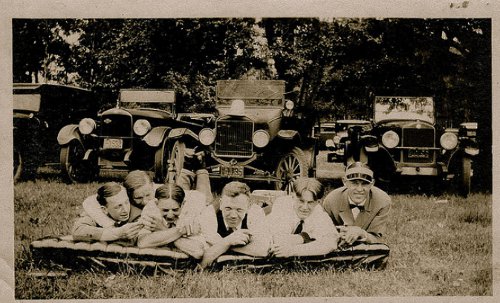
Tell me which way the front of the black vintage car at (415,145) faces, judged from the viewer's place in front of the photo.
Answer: facing the viewer

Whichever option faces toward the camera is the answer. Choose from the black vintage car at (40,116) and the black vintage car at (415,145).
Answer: the black vintage car at (415,145)

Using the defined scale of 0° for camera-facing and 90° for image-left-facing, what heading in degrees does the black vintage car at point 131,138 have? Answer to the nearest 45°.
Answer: approximately 45°

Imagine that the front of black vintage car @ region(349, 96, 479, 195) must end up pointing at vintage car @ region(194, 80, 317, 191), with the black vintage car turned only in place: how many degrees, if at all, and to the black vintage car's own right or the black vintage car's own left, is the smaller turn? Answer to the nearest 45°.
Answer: approximately 90° to the black vintage car's own right

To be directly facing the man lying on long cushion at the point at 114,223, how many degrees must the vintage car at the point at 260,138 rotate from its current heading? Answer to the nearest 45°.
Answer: approximately 45° to its right

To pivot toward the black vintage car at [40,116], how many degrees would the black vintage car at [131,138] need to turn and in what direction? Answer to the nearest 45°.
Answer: approximately 45° to its right

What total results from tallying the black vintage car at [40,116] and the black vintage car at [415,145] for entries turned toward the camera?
1

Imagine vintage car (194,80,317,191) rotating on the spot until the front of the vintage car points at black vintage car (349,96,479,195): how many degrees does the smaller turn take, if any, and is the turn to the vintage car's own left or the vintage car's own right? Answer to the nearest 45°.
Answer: approximately 135° to the vintage car's own left

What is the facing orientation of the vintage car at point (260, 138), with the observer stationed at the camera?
facing the viewer and to the left of the viewer

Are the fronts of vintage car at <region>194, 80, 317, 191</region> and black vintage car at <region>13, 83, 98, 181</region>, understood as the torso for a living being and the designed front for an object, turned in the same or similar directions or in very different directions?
same or similar directions

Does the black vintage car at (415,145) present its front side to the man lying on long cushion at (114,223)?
no

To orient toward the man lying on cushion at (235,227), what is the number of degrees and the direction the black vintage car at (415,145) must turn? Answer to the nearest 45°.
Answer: approximately 45° to its right

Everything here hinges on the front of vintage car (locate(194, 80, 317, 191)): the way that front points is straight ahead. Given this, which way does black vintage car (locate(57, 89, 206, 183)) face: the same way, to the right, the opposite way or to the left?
the same way

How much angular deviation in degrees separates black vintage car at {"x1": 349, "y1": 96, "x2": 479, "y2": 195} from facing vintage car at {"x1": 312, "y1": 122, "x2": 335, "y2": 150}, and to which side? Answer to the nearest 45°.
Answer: approximately 90° to its right

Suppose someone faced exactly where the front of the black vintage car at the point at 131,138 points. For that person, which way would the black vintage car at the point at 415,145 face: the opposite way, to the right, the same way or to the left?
the same way
